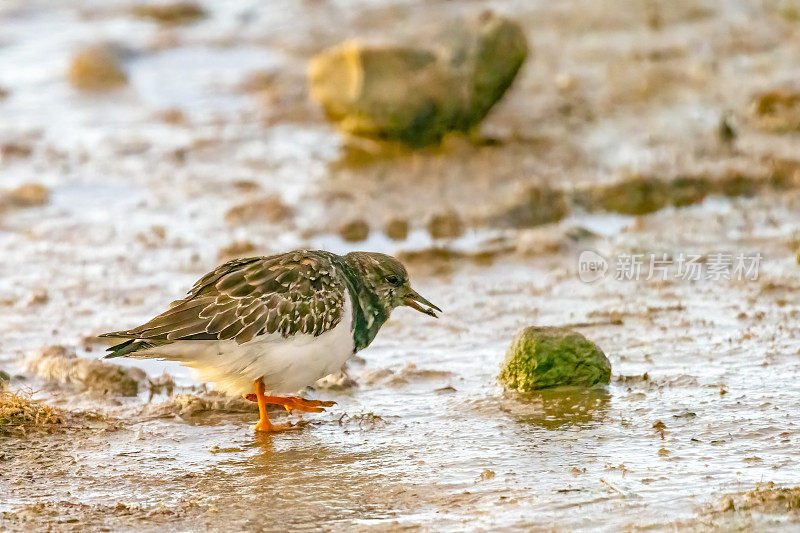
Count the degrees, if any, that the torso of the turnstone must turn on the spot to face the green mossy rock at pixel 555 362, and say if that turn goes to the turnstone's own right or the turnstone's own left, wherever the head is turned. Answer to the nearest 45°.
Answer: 0° — it already faces it

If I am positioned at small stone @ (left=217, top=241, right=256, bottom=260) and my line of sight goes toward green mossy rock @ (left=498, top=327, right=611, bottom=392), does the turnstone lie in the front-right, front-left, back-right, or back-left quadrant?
front-right

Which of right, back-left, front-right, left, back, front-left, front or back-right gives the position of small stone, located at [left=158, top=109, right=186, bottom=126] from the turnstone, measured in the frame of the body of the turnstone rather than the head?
left

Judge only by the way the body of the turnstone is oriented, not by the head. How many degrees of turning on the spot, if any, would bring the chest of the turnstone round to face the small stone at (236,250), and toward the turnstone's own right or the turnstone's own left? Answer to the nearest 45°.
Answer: approximately 90° to the turnstone's own left

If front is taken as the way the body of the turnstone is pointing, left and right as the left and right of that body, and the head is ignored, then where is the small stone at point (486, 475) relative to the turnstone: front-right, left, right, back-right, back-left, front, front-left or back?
front-right

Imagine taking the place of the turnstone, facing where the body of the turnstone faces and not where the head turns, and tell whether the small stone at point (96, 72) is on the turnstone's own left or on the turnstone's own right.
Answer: on the turnstone's own left

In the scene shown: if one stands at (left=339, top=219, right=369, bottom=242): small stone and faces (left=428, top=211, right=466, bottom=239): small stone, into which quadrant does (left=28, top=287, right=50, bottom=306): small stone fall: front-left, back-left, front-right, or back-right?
back-right

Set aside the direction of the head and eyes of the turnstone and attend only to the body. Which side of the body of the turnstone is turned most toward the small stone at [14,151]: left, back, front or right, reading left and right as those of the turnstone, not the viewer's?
left

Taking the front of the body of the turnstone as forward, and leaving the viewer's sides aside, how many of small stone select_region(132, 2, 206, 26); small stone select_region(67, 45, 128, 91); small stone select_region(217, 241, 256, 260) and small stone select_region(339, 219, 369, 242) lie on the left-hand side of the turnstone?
4

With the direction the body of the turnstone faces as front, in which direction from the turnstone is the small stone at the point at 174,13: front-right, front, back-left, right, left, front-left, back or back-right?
left

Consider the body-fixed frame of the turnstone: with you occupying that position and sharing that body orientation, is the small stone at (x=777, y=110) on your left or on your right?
on your left

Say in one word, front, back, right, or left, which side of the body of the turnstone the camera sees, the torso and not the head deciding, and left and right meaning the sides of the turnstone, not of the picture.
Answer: right

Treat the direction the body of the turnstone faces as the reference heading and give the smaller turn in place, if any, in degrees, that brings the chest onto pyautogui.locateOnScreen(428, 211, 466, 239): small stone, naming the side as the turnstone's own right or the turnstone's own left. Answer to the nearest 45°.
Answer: approximately 90° to the turnstone's own left

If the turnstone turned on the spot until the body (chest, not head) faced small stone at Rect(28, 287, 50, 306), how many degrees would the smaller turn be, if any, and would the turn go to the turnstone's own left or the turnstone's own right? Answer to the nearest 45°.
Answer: approximately 135° to the turnstone's own left

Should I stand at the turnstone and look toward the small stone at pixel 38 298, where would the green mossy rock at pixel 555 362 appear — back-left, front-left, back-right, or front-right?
back-right
